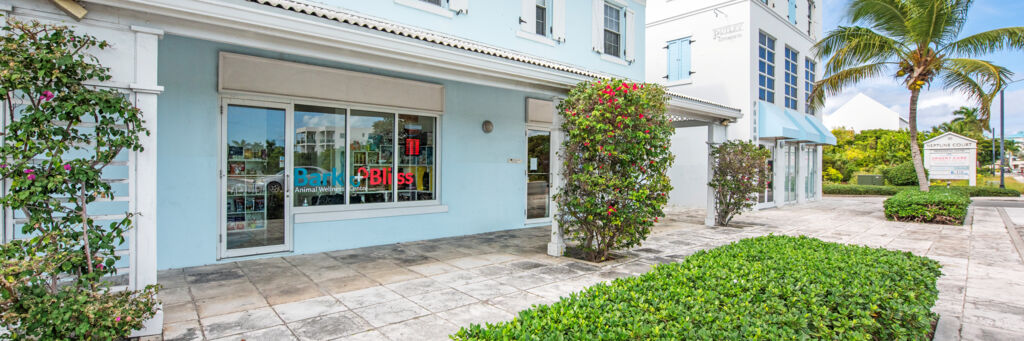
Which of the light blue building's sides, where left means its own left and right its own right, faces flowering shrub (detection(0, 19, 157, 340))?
right

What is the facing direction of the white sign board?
toward the camera

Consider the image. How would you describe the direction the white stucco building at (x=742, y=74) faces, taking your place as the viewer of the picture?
facing the viewer and to the right of the viewer

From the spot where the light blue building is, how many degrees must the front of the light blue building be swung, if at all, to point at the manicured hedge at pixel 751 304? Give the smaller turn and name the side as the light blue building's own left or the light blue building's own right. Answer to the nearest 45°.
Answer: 0° — it already faces it

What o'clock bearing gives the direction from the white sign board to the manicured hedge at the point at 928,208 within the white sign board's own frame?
The manicured hedge is roughly at 12 o'clock from the white sign board.

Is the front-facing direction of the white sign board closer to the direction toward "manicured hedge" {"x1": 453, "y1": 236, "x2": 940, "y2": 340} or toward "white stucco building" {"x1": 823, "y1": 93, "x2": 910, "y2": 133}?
the manicured hedge

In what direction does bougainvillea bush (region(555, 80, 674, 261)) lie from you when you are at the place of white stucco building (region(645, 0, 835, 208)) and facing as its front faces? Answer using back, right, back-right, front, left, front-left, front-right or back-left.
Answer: front-right

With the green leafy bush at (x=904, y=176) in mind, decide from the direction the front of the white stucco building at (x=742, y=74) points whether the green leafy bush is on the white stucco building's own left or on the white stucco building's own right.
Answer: on the white stucco building's own left

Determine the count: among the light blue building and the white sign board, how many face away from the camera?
0

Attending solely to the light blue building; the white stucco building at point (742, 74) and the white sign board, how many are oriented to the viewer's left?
0

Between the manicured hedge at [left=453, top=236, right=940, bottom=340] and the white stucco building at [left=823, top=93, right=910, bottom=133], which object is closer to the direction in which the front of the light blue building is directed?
the manicured hedge

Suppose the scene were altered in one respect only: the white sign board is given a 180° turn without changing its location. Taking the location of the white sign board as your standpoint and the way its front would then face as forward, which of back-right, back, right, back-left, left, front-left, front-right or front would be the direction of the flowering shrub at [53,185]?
back

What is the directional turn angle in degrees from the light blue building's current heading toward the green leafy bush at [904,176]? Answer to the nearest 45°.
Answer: approximately 45° to its left
